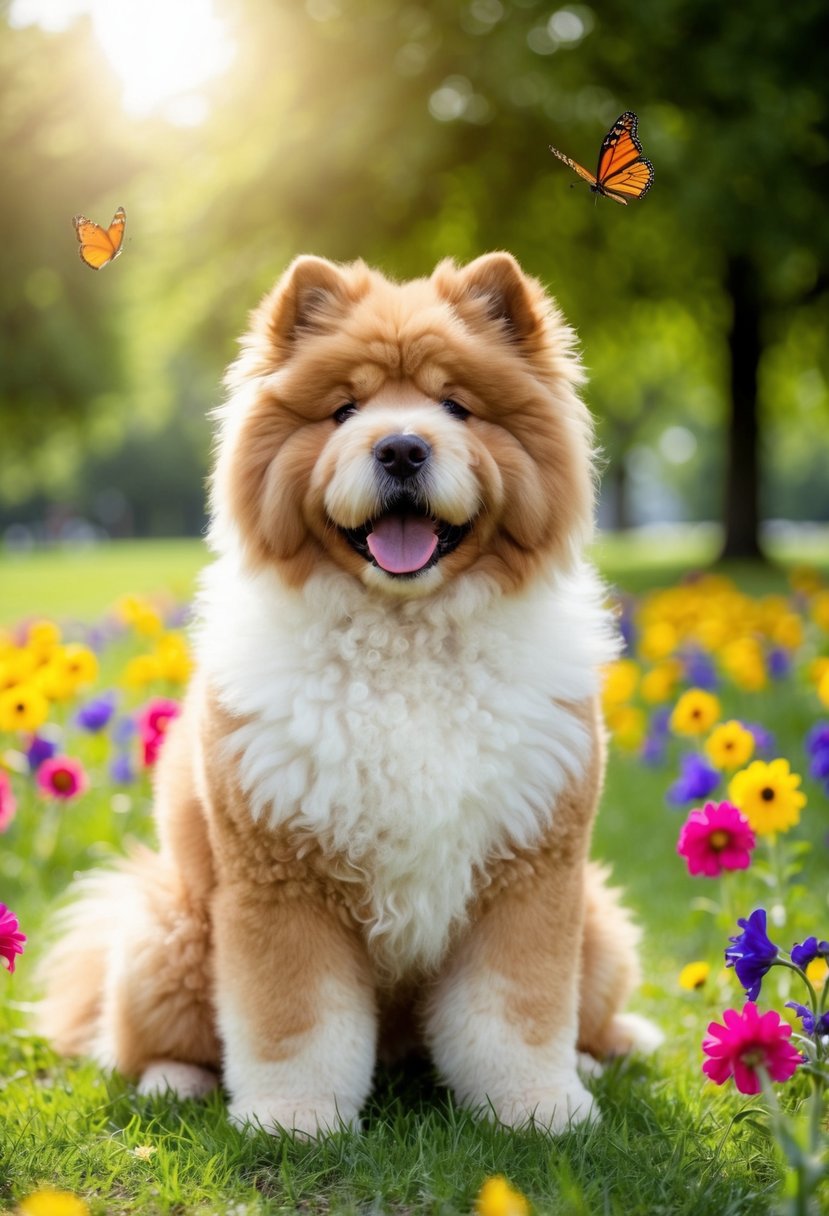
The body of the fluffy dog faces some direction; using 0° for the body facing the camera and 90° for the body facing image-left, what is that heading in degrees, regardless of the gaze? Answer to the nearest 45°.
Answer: approximately 0°

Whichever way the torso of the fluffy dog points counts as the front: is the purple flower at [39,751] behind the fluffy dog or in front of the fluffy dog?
behind

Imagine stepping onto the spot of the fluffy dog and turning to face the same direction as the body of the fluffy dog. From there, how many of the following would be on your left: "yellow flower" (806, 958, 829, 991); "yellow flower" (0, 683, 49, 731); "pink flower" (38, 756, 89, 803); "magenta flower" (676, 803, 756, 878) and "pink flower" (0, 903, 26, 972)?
2

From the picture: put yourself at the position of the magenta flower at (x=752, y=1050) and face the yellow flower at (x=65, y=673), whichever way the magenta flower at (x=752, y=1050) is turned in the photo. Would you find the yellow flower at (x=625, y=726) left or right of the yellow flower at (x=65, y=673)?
right

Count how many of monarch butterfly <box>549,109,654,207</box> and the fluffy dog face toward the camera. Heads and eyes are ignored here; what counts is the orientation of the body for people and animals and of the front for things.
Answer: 1

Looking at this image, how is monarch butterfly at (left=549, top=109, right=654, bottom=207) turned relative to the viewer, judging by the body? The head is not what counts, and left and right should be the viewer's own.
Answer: facing to the left of the viewer

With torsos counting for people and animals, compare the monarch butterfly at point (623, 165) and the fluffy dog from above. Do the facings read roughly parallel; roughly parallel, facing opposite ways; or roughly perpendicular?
roughly perpendicular

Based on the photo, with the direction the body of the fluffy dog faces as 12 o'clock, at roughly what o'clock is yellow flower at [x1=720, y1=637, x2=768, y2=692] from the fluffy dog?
The yellow flower is roughly at 7 o'clock from the fluffy dog.
